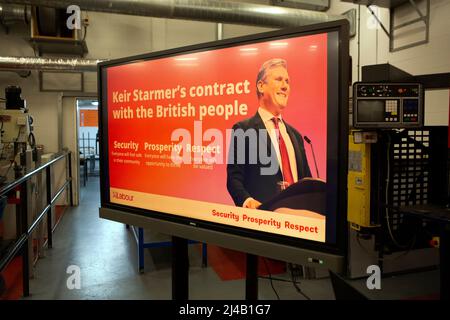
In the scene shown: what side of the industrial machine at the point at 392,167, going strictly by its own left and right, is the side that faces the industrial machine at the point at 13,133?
right

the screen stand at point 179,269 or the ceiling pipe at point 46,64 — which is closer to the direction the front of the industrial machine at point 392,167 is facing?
the screen stand

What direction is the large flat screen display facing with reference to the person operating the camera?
facing the viewer and to the left of the viewer

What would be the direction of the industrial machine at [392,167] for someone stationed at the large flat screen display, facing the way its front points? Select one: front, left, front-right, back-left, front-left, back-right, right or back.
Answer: back

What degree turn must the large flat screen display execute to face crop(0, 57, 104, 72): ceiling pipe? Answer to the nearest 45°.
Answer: approximately 90° to its right

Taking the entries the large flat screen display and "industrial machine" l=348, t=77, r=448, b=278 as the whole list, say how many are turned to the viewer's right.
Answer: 0

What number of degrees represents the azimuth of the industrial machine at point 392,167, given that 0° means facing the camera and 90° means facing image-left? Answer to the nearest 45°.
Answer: approximately 0°
